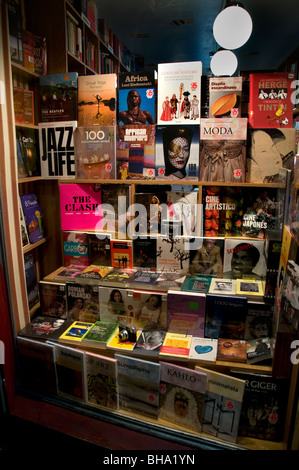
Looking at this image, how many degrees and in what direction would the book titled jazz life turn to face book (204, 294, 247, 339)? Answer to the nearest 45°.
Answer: approximately 45° to its left

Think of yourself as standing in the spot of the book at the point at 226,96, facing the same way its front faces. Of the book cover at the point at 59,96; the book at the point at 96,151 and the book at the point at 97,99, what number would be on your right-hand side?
3
